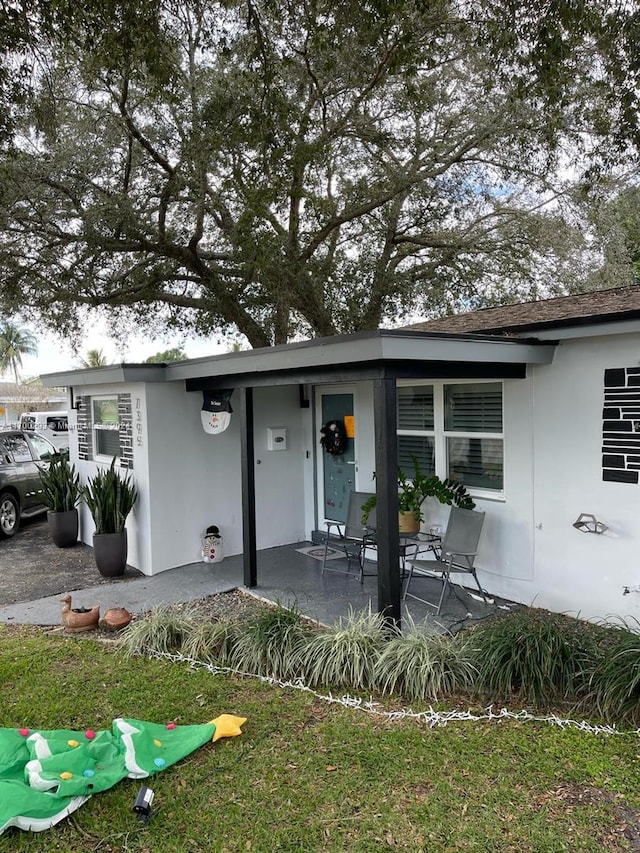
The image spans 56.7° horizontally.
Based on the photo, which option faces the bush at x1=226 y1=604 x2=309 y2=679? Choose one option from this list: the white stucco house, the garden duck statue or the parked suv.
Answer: the white stucco house

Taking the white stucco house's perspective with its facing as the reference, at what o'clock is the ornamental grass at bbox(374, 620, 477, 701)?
The ornamental grass is roughly at 11 o'clock from the white stucco house.

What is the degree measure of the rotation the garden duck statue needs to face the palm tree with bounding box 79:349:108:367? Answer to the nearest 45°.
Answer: approximately 90° to its right

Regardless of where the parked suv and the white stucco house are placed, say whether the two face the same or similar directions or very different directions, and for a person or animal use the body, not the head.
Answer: very different directions

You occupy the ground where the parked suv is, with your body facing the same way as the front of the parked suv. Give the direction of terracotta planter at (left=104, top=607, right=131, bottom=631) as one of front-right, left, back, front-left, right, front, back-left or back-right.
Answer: back-right

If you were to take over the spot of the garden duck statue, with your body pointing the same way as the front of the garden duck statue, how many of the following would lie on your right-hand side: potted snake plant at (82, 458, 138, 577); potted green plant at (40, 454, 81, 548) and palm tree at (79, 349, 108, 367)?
3

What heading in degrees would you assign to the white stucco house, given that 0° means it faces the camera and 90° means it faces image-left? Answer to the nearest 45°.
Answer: approximately 45°

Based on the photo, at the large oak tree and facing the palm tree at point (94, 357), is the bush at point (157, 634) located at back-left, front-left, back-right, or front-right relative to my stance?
back-left

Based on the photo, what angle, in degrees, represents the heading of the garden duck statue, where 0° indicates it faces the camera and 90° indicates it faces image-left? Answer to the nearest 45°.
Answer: approximately 90°

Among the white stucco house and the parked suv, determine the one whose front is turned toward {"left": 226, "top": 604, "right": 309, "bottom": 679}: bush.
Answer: the white stucco house

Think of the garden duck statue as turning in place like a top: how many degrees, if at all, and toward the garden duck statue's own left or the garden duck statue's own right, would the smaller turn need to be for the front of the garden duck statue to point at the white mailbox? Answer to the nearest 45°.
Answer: approximately 135° to the garden duck statue's own right
